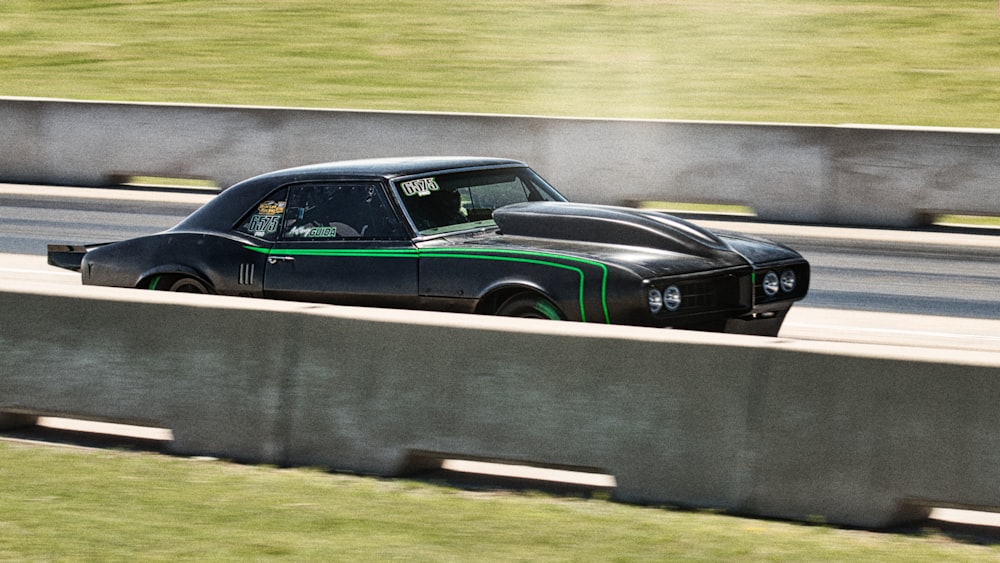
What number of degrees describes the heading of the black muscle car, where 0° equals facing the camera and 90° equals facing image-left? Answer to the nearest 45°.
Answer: approximately 315°

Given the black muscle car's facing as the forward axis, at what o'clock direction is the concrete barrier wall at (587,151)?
The concrete barrier wall is roughly at 8 o'clock from the black muscle car.
